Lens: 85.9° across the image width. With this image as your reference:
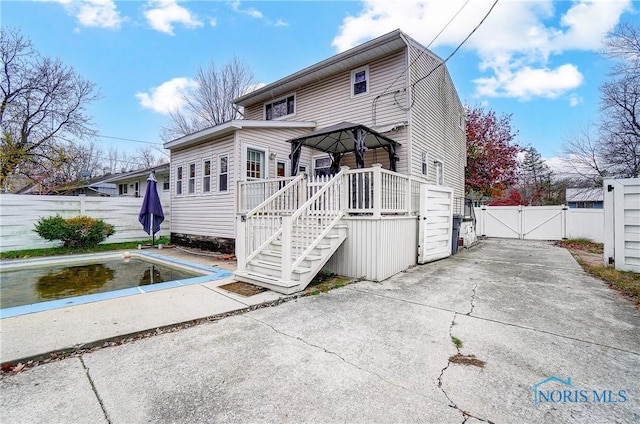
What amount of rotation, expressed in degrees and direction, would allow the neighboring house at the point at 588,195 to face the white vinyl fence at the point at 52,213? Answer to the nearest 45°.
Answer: approximately 45° to its right

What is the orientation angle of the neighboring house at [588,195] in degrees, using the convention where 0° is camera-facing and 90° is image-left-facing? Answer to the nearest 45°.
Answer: approximately 0°

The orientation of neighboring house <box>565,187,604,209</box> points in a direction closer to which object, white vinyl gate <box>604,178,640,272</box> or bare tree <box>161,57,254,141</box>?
the white vinyl gate

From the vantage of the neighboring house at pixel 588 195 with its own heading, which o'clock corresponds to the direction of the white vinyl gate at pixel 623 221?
The white vinyl gate is roughly at 12 o'clock from the neighboring house.

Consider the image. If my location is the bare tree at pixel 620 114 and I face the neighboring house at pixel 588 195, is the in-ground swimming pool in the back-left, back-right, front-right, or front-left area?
back-left

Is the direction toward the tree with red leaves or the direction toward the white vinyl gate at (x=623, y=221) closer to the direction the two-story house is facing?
the tree with red leaves

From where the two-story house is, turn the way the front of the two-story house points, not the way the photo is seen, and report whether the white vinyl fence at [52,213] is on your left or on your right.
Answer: on your left

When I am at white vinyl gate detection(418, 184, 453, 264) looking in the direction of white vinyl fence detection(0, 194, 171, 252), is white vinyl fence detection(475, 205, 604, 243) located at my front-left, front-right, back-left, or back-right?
back-right

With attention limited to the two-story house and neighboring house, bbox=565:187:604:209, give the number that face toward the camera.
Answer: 1

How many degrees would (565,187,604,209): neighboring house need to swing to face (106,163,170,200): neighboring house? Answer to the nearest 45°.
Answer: approximately 45° to its right

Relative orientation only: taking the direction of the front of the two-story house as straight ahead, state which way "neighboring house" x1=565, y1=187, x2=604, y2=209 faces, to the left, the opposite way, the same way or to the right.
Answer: the opposite way
